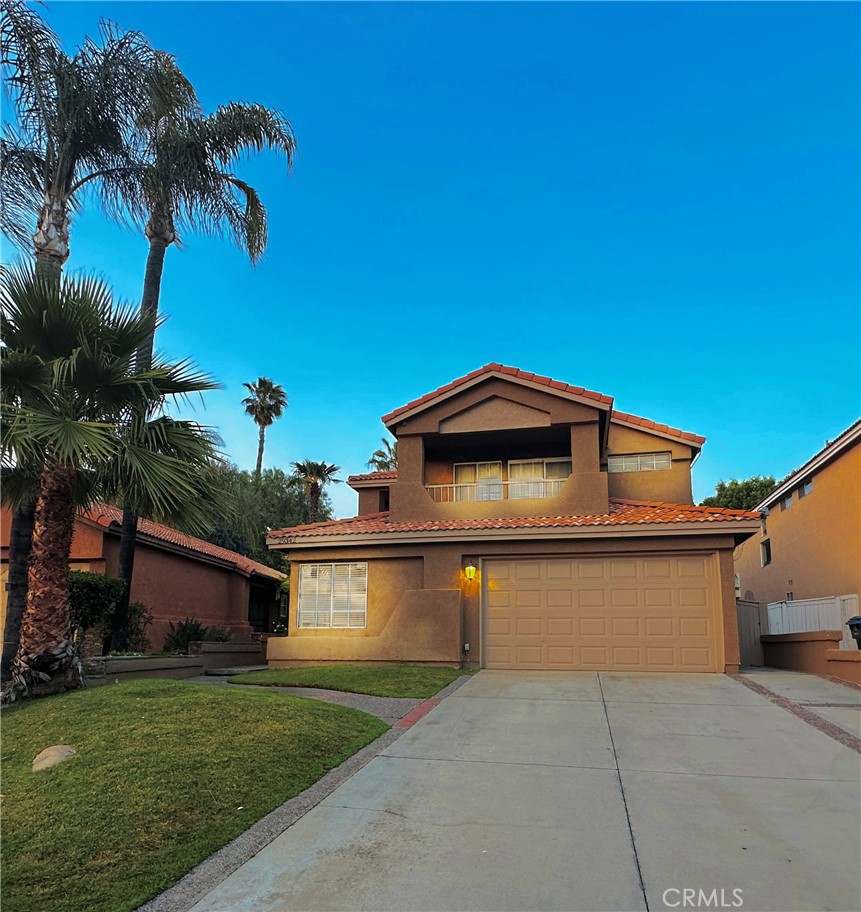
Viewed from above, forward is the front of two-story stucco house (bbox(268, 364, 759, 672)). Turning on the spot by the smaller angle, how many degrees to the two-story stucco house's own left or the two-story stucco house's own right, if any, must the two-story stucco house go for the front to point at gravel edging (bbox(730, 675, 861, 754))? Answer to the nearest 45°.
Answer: approximately 45° to the two-story stucco house's own left

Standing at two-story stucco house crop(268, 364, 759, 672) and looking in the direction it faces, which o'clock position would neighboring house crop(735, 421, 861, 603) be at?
The neighboring house is roughly at 8 o'clock from the two-story stucco house.

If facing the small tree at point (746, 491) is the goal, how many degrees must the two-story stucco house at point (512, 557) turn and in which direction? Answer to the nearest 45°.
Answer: approximately 135° to its left

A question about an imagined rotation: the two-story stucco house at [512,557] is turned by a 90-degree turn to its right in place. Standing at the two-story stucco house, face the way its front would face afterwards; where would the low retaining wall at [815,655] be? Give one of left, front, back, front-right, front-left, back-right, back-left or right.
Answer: back

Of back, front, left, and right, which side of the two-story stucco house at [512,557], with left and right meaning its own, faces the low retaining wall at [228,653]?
right

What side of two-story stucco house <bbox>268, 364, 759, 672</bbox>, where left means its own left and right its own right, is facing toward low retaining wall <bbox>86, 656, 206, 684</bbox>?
right

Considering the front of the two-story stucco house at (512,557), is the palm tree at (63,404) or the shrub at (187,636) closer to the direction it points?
the palm tree

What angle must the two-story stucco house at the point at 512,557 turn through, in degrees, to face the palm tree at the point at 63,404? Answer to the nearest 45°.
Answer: approximately 45° to its right

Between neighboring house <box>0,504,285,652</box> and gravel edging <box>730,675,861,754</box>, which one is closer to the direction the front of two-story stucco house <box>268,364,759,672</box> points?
the gravel edging

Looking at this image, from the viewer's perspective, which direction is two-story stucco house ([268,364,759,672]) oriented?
toward the camera

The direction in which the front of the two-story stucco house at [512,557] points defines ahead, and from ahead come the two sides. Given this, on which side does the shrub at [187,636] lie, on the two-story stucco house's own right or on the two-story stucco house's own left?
on the two-story stucco house's own right

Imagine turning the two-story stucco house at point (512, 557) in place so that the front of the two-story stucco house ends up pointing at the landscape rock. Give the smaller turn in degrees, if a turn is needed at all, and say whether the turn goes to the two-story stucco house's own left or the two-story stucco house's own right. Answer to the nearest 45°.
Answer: approximately 45° to the two-story stucco house's own right
